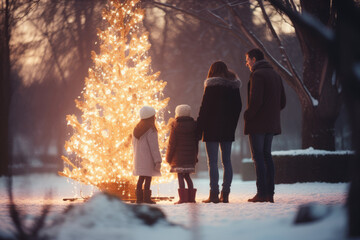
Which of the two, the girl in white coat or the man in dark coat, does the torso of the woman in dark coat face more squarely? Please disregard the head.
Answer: the girl in white coat

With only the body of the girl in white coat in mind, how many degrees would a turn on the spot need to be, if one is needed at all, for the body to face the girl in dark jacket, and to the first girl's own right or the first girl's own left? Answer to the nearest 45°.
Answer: approximately 90° to the first girl's own right

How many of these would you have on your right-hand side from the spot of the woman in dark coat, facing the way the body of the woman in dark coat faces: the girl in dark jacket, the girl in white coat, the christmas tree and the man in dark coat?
1

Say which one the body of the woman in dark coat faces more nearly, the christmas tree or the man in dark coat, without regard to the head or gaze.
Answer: the christmas tree

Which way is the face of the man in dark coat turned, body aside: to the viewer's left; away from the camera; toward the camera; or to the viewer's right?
to the viewer's left

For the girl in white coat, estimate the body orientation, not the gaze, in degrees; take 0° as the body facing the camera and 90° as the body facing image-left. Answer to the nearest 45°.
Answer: approximately 225°

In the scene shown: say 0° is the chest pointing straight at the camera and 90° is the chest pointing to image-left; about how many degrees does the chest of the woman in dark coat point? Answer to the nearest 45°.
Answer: approximately 180°

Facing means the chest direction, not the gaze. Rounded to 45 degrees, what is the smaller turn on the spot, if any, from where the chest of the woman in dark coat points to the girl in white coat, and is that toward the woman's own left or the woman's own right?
approximately 45° to the woman's own left

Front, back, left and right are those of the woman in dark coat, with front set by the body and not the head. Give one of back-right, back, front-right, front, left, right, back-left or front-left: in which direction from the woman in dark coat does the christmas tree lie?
front-left

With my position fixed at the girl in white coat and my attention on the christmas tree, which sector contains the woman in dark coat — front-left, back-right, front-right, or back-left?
back-right

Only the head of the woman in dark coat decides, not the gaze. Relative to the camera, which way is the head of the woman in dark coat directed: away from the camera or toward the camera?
away from the camera

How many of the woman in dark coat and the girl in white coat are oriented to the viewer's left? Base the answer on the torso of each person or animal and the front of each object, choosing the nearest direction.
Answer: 0

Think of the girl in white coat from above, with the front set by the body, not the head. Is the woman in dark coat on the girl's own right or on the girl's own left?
on the girl's own right

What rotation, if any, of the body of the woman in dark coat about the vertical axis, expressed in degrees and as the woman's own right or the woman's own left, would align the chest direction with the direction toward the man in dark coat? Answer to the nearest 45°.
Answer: approximately 90° to the woman's own right
